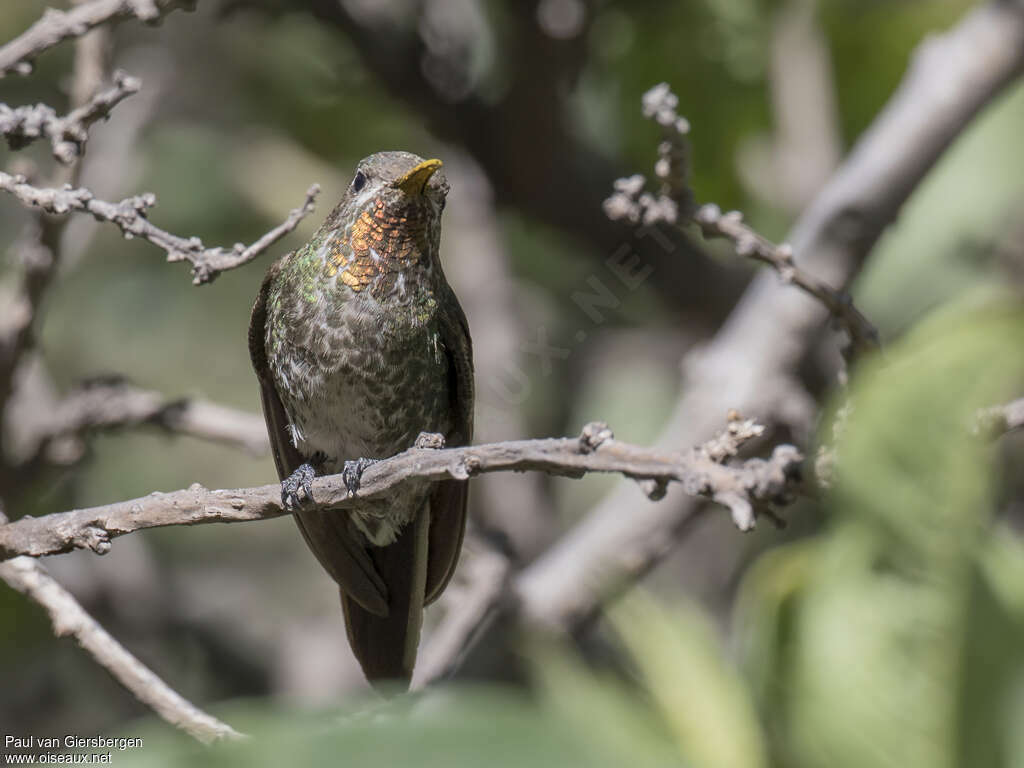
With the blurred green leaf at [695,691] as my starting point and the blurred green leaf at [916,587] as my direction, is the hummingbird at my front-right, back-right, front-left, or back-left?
back-left

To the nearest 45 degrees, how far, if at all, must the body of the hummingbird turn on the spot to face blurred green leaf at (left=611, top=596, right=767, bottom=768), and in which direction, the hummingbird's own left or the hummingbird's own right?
0° — it already faces it

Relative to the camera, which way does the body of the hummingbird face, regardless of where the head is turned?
toward the camera

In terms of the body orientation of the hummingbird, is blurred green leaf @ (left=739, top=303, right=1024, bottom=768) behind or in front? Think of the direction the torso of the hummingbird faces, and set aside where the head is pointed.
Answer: in front
